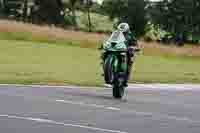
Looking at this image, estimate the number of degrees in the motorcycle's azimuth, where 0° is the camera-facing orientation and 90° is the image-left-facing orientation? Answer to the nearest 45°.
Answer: approximately 0°
